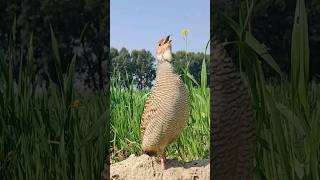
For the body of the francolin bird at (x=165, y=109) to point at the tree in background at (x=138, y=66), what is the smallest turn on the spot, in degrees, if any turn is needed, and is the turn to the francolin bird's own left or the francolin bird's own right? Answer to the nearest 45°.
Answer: approximately 135° to the francolin bird's own left

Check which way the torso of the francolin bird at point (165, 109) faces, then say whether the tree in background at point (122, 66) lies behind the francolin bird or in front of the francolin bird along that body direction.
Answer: behind
